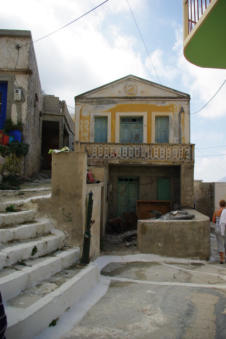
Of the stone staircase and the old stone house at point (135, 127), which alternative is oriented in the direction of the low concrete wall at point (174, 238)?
the old stone house

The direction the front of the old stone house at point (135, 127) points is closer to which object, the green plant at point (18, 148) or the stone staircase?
the stone staircase

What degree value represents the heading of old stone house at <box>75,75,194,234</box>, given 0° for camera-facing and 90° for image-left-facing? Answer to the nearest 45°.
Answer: approximately 0°

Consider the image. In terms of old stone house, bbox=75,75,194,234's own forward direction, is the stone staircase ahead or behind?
ahead

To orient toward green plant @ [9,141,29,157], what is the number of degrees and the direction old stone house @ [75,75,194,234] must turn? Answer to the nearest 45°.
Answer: approximately 45° to its right

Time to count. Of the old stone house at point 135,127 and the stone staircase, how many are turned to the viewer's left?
0

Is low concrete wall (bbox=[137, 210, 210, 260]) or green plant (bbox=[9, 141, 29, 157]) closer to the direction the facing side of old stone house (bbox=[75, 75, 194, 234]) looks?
the low concrete wall

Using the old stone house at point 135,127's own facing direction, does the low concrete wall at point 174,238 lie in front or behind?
in front

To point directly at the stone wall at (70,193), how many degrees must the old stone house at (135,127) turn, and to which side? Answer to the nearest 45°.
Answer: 0° — it already faces it

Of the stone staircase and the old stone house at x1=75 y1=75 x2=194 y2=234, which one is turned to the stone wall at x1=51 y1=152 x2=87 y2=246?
the old stone house

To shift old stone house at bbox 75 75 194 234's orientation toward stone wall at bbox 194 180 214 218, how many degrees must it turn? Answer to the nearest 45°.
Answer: approximately 135° to its left
